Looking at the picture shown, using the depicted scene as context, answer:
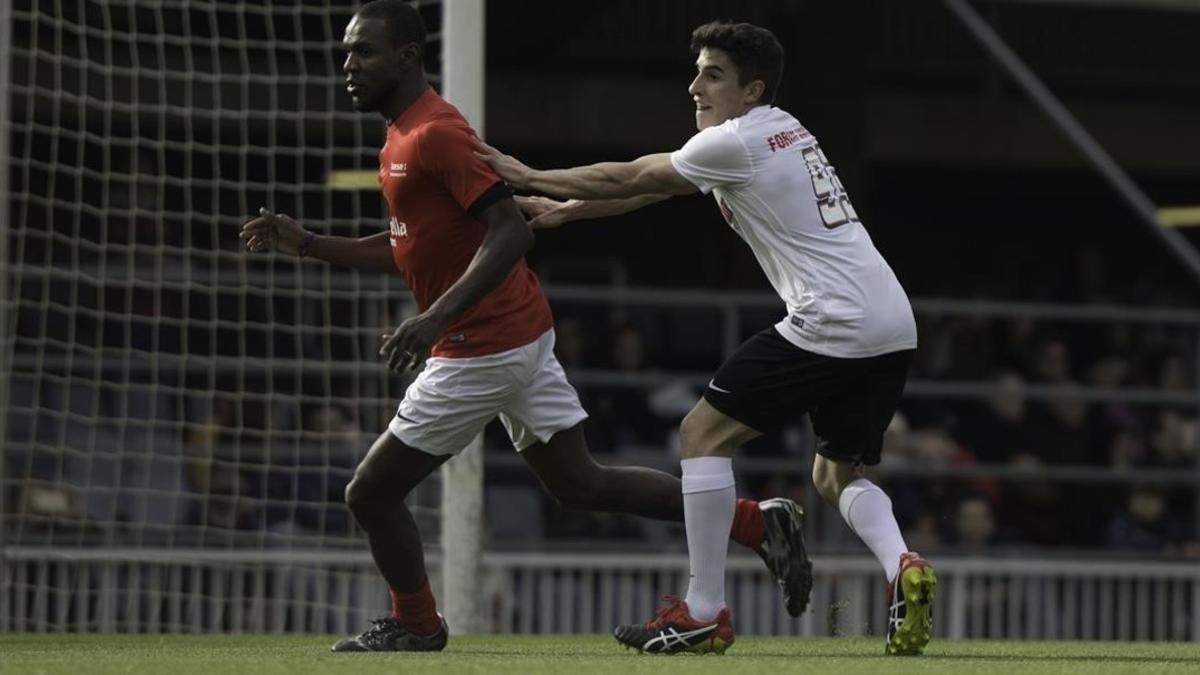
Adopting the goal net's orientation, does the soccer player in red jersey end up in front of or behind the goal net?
in front

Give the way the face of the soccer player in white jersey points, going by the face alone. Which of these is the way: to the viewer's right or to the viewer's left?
to the viewer's left

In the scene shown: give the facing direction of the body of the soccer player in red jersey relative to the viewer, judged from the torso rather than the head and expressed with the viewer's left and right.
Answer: facing to the left of the viewer

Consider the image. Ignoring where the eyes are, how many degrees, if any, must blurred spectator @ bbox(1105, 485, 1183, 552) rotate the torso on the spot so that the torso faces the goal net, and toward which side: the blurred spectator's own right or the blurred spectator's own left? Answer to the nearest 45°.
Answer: approximately 45° to the blurred spectator's own right

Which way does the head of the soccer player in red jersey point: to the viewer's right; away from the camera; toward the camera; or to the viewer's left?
to the viewer's left

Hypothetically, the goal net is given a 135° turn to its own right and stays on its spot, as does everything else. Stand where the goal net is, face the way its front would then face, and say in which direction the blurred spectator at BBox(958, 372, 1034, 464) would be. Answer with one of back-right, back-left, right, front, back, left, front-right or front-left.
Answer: back-right

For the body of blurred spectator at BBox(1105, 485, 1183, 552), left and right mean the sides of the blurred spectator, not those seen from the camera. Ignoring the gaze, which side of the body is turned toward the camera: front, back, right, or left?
front

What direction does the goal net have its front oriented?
toward the camera

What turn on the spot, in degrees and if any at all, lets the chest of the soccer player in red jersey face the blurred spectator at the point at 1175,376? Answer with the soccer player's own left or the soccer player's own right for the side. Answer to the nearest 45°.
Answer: approximately 135° to the soccer player's own right
